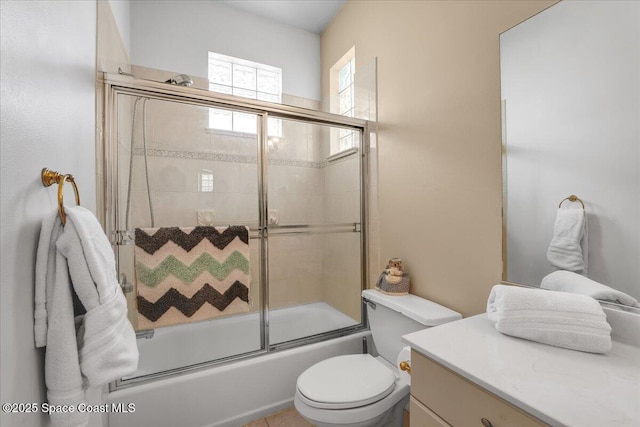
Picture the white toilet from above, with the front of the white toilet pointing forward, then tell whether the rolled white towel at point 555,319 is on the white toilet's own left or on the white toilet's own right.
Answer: on the white toilet's own left

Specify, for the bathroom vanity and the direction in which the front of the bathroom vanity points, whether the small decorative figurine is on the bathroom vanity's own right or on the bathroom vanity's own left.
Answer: on the bathroom vanity's own right

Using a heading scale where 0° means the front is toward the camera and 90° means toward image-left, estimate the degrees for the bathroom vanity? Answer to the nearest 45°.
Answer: approximately 45°

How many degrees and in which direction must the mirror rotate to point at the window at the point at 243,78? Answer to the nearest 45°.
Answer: approximately 45° to its right

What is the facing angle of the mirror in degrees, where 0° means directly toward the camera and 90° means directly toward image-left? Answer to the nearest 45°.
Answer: approximately 45°

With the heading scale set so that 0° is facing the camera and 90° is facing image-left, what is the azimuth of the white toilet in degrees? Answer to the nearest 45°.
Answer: approximately 45°

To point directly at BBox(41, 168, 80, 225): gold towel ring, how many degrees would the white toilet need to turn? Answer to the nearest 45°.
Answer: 0° — it already faces it

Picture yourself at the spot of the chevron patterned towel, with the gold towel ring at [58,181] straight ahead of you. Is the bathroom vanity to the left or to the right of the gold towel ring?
left

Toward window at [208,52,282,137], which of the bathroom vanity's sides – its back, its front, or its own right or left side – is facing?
right
